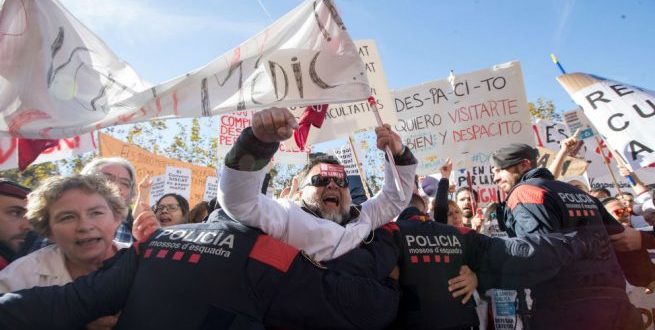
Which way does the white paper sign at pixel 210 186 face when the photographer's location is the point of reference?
facing the viewer

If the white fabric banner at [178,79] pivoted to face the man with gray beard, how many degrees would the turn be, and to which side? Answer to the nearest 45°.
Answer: approximately 45° to its left

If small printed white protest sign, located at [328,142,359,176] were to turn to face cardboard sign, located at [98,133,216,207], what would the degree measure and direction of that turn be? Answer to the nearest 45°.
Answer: approximately 90° to its right

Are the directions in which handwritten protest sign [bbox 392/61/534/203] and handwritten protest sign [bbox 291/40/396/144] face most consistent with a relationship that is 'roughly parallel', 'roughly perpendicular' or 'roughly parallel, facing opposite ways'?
roughly parallel

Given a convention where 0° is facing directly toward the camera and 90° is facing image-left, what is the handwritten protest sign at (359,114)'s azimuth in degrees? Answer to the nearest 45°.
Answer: approximately 0°

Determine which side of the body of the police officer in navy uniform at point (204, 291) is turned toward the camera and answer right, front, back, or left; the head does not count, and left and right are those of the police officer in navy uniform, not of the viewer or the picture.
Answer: back

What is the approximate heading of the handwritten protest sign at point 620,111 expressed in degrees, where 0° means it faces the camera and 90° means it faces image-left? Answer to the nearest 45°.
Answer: approximately 0°

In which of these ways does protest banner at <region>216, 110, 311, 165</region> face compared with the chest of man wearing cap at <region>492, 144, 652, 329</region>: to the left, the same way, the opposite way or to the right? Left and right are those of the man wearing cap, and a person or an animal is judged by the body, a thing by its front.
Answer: the opposite way

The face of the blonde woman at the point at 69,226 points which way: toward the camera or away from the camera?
toward the camera

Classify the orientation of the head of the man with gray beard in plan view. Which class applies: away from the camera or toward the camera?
toward the camera

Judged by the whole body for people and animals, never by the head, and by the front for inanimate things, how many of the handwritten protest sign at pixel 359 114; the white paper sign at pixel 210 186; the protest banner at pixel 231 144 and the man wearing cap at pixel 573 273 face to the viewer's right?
0

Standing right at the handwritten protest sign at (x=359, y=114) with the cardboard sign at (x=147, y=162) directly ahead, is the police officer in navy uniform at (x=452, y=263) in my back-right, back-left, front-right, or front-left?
back-left

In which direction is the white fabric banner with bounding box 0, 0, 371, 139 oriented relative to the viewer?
toward the camera
